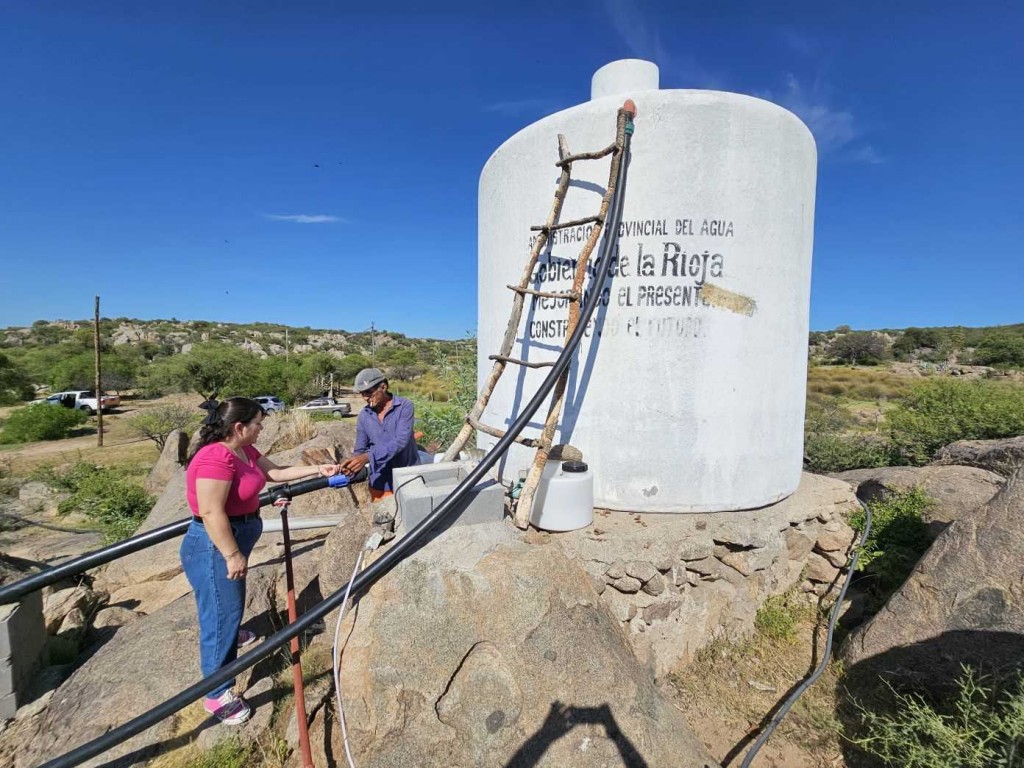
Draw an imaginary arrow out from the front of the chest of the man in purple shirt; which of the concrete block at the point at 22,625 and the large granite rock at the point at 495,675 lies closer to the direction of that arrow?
the concrete block

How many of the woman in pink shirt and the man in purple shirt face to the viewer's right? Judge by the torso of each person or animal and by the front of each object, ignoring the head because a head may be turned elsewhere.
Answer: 1

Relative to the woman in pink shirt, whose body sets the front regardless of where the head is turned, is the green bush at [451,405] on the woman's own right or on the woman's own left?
on the woman's own left

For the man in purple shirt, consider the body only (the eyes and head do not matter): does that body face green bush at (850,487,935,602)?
no

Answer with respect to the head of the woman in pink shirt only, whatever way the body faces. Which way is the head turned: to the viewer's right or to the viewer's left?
to the viewer's right

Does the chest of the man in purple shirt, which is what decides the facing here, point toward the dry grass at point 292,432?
no

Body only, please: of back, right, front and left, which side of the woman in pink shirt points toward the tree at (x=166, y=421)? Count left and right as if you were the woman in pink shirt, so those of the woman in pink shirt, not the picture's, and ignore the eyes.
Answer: left

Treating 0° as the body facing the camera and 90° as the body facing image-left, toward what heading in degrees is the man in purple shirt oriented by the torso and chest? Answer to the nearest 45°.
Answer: approximately 45°

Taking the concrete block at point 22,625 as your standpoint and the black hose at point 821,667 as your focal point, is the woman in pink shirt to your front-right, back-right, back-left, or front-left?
front-right

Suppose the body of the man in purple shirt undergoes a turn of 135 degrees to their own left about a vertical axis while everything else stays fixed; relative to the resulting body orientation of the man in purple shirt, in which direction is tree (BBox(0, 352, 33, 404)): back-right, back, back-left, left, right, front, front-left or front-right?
back-left

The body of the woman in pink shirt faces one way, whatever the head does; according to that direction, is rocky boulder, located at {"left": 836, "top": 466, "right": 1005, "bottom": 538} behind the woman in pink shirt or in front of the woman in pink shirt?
in front

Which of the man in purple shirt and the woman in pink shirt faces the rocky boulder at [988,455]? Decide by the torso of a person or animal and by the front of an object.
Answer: the woman in pink shirt

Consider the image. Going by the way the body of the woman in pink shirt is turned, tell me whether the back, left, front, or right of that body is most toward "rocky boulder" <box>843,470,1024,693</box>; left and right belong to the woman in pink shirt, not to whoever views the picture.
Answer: front

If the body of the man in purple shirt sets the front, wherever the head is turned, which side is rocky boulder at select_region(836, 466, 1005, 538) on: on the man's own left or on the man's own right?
on the man's own left

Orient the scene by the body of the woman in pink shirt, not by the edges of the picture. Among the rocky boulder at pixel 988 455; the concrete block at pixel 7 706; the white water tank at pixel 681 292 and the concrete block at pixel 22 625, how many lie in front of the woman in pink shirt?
2

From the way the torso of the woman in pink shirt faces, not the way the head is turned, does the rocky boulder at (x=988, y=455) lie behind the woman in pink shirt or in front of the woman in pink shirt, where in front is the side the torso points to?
in front

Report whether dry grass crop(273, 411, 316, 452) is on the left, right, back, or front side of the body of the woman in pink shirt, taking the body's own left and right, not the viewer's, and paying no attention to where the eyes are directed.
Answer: left

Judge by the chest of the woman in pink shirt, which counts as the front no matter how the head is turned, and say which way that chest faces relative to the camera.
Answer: to the viewer's right

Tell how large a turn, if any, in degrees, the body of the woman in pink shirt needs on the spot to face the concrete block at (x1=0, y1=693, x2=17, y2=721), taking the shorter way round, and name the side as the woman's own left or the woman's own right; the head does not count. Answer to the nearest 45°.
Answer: approximately 135° to the woman's own left

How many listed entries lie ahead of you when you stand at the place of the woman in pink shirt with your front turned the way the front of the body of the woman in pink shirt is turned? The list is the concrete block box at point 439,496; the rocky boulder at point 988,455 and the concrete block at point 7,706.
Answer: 2
